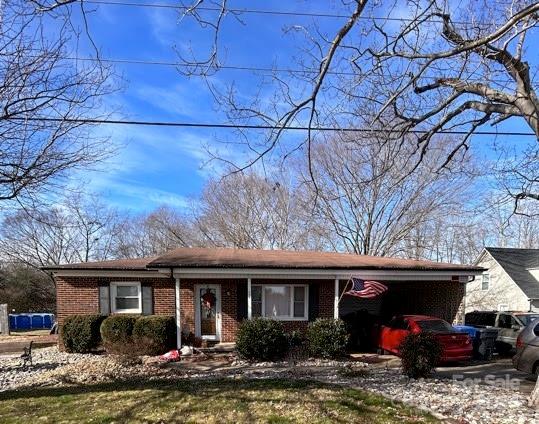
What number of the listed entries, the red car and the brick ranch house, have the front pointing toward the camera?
1

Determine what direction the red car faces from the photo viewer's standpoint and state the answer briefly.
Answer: facing away from the viewer and to the left of the viewer

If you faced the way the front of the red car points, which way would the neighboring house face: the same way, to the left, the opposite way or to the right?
the opposite way

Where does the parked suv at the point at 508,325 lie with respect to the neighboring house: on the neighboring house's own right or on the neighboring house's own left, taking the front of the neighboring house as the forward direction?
on the neighboring house's own right

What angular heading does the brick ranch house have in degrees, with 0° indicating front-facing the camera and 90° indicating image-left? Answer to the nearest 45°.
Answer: approximately 0°

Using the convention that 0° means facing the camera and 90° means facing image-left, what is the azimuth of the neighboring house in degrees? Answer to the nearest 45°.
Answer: approximately 315°

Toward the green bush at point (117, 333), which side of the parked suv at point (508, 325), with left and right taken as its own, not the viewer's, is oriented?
right
